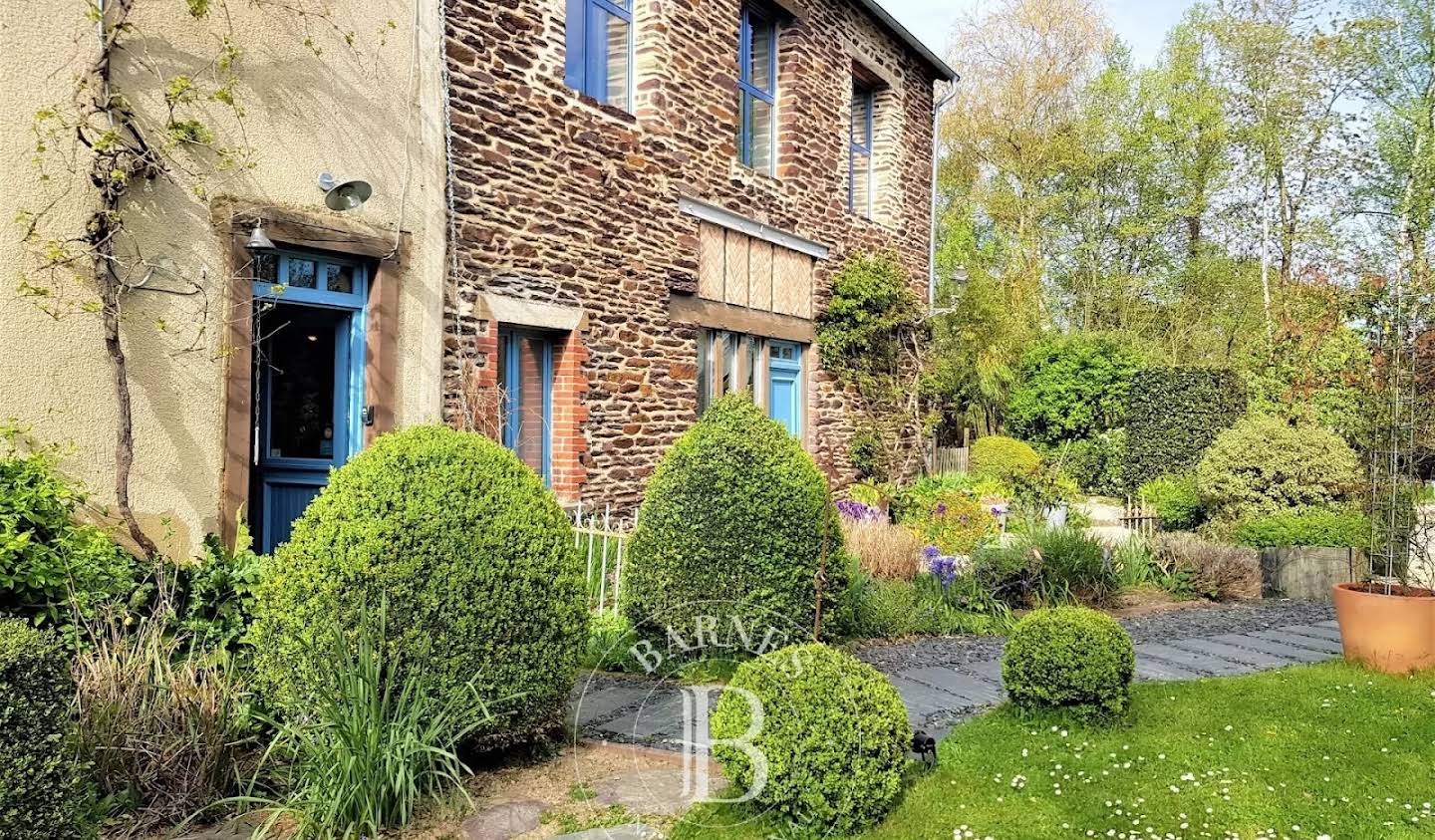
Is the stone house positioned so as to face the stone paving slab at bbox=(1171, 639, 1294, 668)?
yes

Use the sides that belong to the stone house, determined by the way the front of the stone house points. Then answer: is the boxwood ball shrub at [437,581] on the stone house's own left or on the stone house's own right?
on the stone house's own right

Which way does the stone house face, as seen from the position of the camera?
facing the viewer and to the right of the viewer

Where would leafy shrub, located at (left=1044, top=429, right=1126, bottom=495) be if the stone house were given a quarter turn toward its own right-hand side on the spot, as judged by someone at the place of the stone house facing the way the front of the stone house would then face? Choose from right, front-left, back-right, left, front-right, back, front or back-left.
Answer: back

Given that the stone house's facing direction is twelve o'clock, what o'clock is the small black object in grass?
The small black object in grass is roughly at 1 o'clock from the stone house.

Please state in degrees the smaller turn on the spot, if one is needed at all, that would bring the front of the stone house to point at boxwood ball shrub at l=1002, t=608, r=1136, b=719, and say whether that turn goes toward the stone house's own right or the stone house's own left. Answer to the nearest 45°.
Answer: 0° — it already faces it

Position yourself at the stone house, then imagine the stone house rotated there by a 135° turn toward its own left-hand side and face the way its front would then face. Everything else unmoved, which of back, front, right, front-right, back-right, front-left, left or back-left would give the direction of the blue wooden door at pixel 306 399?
back-left

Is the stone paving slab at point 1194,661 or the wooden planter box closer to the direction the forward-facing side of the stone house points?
the stone paving slab

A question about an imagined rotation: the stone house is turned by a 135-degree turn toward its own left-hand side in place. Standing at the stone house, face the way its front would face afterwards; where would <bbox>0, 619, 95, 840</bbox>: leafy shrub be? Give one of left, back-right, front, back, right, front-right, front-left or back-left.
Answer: back

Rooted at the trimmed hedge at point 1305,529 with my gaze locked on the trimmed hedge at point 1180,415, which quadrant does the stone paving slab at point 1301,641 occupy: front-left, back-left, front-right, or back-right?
back-left

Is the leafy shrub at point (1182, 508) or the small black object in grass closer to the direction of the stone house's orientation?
the small black object in grass

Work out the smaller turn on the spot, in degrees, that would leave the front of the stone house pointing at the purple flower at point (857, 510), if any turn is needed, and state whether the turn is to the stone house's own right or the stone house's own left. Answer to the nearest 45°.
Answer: approximately 90° to the stone house's own left

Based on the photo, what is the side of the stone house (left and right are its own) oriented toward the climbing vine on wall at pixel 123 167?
right

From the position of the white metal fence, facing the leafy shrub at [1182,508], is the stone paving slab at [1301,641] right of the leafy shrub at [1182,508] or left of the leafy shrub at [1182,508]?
right

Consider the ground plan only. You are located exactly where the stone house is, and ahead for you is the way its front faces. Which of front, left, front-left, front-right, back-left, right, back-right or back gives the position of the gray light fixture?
right
